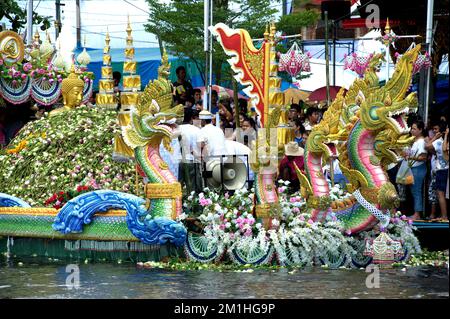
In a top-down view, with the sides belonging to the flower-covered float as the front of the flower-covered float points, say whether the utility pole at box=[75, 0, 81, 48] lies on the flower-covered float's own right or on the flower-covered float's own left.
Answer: on the flower-covered float's own left

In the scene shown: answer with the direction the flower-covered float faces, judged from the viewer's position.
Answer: facing to the right of the viewer

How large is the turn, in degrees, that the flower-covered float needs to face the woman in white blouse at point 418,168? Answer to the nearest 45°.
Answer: approximately 45° to its left

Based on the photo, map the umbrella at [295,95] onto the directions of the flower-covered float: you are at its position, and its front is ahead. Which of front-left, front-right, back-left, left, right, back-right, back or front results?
left

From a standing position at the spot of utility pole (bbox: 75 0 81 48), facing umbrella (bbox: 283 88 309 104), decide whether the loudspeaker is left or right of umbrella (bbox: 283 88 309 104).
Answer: right
